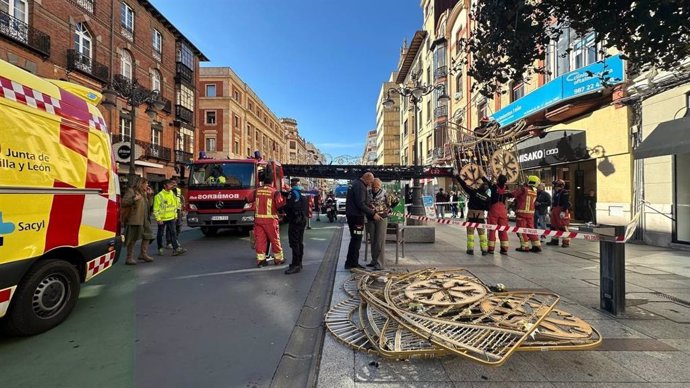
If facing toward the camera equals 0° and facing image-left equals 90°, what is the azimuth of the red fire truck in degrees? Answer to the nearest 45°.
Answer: approximately 0°

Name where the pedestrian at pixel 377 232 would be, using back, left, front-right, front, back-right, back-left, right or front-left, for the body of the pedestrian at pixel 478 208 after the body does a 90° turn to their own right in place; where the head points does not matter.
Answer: back-right

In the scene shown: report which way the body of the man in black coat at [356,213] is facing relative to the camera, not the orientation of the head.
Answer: to the viewer's right

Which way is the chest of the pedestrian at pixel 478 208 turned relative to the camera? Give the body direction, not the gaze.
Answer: away from the camera

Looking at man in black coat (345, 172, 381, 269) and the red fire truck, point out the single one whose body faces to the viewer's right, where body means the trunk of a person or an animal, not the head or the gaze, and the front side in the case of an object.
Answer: the man in black coat

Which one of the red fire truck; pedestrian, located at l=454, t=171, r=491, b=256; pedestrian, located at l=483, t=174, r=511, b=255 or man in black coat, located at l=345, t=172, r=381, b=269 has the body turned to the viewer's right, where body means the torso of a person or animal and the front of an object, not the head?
the man in black coat

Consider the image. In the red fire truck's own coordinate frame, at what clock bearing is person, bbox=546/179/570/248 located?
The person is roughly at 10 o'clock from the red fire truck.
